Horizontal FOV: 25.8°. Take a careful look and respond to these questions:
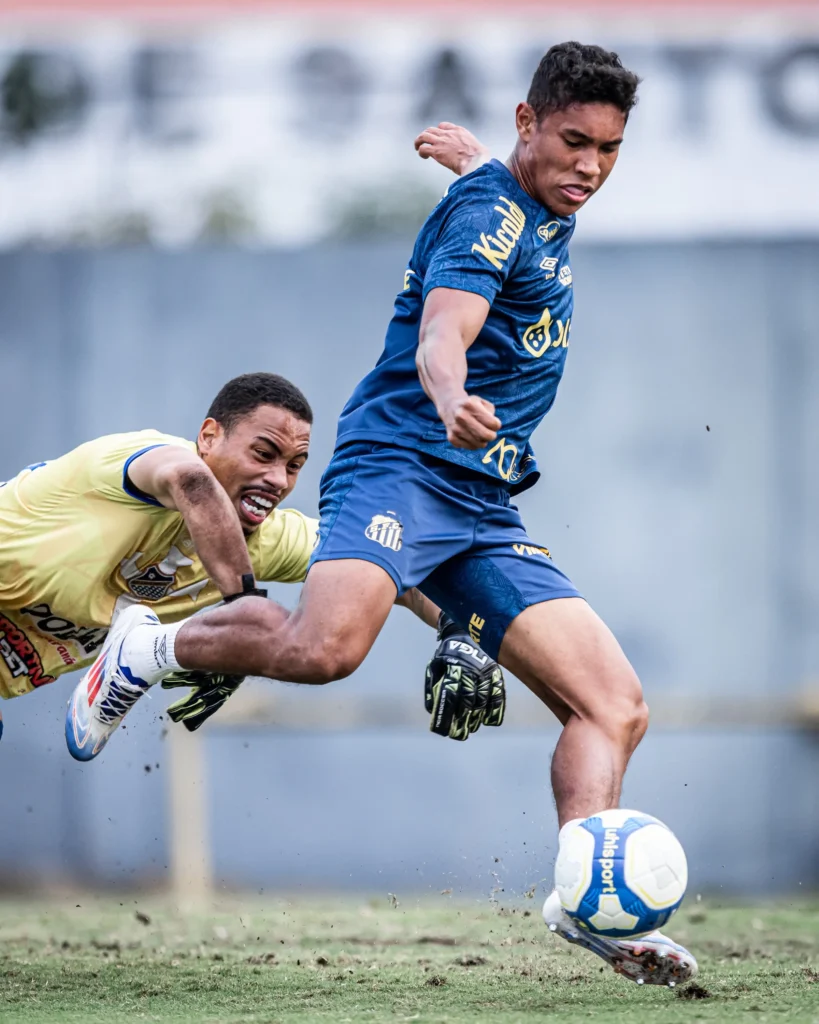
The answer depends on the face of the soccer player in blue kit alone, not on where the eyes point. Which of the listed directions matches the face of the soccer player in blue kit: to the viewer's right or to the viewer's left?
to the viewer's right

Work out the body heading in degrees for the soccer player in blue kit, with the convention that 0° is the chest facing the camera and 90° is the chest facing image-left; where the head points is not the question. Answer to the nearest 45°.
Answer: approximately 315°
